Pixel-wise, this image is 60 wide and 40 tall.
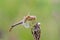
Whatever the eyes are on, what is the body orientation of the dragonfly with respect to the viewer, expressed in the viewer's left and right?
facing to the right of the viewer
